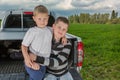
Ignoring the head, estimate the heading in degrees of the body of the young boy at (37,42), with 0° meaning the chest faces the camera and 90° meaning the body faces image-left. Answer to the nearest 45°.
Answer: approximately 315°

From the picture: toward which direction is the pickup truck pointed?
away from the camera
